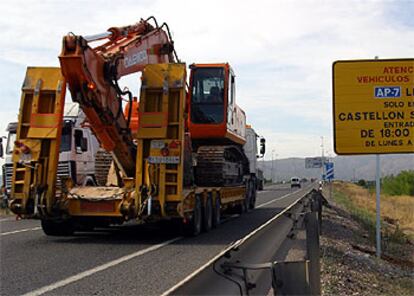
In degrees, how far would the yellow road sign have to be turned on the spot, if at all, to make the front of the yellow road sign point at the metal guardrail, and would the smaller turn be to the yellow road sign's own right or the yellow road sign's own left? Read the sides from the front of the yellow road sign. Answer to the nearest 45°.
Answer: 0° — it already faces it

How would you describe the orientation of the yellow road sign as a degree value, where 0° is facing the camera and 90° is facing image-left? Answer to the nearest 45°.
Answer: approximately 0°

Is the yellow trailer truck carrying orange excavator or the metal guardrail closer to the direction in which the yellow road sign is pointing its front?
the metal guardrail

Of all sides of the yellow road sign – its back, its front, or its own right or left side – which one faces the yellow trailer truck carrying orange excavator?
right
